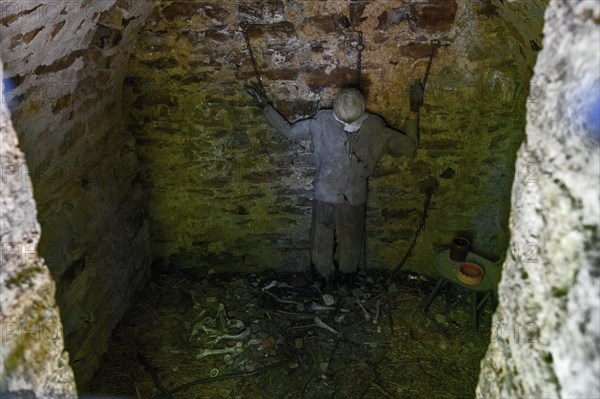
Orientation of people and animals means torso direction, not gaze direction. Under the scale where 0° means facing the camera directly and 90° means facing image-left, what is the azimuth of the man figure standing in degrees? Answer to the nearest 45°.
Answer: approximately 0°

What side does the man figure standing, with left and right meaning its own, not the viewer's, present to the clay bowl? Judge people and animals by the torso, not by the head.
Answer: left

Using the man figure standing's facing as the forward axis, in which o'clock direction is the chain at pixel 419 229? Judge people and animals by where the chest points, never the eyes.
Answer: The chain is roughly at 8 o'clock from the man figure standing.

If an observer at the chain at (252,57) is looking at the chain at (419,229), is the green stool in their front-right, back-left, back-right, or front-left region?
front-right

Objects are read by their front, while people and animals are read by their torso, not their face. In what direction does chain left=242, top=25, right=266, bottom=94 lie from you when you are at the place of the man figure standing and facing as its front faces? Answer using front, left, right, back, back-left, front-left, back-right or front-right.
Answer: right

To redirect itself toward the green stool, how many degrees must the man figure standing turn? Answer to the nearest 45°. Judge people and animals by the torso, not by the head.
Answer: approximately 90° to its left
